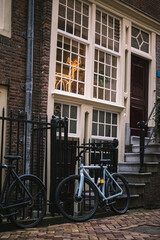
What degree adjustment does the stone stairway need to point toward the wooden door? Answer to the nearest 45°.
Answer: approximately 180°

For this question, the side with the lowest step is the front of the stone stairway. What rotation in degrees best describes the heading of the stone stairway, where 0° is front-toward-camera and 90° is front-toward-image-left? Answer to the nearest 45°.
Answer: approximately 0°

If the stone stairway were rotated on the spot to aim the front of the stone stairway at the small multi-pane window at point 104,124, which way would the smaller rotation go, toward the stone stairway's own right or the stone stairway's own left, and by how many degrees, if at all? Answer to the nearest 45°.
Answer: approximately 135° to the stone stairway's own right
